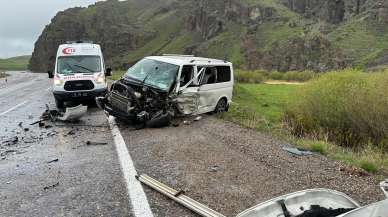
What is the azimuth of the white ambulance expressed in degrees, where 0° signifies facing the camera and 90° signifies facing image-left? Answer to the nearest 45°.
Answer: approximately 0°

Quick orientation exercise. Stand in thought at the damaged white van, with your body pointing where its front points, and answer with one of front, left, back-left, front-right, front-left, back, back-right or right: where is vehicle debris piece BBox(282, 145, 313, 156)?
left

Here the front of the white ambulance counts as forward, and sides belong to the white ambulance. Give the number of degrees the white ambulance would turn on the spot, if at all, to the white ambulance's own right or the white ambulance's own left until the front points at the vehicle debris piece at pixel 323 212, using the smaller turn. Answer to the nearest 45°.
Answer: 0° — it already faces it

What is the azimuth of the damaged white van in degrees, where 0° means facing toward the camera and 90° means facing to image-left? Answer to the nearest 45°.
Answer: approximately 45°

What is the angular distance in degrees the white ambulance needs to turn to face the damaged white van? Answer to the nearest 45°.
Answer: approximately 45° to its left

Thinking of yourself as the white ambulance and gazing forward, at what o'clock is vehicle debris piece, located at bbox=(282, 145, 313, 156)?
The vehicle debris piece is roughly at 11 o'clock from the white ambulance.

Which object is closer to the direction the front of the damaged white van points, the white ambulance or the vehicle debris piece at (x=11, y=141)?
the vehicle debris piece

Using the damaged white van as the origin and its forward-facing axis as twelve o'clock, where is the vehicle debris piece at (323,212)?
The vehicle debris piece is roughly at 10 o'clock from the damaged white van.

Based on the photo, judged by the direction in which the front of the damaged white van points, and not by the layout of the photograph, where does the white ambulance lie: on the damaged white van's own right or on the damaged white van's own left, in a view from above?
on the damaged white van's own right

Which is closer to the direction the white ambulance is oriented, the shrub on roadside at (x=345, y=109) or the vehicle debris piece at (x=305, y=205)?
the vehicle debris piece
